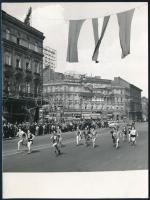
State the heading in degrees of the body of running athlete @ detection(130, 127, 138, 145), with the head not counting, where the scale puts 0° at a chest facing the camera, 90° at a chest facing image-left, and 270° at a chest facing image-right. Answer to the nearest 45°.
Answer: approximately 0°
